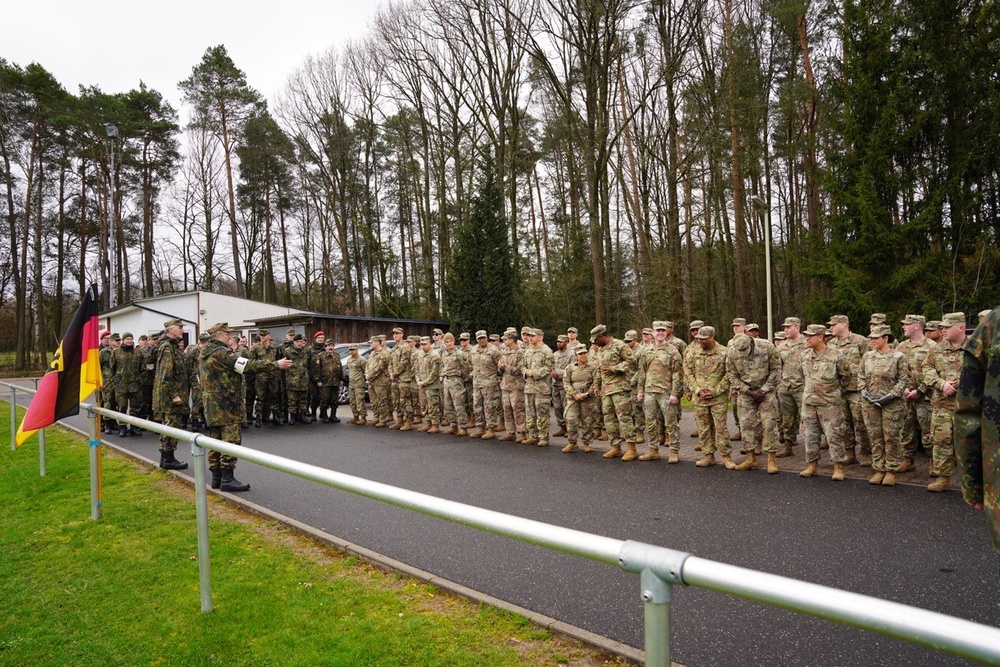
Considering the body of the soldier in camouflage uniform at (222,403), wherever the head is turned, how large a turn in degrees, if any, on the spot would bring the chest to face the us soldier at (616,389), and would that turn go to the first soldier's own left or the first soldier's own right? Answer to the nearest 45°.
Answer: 0° — they already face them

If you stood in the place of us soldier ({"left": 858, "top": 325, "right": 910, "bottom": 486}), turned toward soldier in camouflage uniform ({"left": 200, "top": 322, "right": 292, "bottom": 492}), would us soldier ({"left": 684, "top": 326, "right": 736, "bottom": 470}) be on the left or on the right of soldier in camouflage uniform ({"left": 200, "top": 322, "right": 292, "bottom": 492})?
right

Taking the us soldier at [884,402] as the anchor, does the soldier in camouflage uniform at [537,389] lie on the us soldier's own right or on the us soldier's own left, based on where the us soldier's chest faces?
on the us soldier's own right

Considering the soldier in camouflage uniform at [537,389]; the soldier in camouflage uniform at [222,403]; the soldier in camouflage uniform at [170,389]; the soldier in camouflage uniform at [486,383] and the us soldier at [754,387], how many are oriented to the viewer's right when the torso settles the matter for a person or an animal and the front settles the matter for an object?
2

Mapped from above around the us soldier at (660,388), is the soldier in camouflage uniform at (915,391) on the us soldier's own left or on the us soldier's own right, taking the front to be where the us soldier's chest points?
on the us soldier's own left

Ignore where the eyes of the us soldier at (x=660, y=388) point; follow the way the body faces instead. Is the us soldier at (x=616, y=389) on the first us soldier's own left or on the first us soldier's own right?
on the first us soldier's own right

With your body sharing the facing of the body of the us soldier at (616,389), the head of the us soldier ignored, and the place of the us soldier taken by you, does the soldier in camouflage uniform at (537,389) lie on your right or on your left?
on your right

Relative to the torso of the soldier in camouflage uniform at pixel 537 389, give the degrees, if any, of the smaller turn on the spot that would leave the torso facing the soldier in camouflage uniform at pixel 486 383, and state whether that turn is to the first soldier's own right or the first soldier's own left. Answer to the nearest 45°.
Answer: approximately 90° to the first soldier's own right

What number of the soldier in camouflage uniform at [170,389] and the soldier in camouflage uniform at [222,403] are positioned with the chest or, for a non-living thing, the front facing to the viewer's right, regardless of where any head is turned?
2

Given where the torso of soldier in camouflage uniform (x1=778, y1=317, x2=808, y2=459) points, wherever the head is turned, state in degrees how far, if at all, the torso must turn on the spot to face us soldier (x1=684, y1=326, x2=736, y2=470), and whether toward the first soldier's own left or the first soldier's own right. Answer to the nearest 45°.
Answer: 0° — they already face them

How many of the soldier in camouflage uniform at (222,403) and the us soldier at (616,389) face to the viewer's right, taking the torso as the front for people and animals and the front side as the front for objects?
1

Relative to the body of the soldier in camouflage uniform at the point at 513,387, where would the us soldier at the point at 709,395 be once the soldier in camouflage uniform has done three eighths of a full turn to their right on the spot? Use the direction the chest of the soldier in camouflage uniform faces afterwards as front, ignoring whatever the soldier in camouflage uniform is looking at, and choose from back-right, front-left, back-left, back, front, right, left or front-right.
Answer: back-right

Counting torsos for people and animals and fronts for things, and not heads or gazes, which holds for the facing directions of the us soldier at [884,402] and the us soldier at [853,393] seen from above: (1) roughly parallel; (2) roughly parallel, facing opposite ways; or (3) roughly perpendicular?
roughly parallel

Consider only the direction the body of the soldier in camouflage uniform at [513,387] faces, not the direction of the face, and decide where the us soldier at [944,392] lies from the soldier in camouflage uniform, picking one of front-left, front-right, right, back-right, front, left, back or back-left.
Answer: left

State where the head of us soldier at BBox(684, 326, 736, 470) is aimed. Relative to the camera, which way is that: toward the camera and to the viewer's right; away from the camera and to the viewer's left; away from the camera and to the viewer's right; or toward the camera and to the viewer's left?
toward the camera and to the viewer's left

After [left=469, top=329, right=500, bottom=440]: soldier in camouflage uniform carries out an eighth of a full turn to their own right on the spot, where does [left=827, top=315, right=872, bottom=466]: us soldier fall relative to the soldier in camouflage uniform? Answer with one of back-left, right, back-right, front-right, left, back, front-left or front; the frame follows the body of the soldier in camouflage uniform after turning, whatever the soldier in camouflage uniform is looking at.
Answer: back-left
